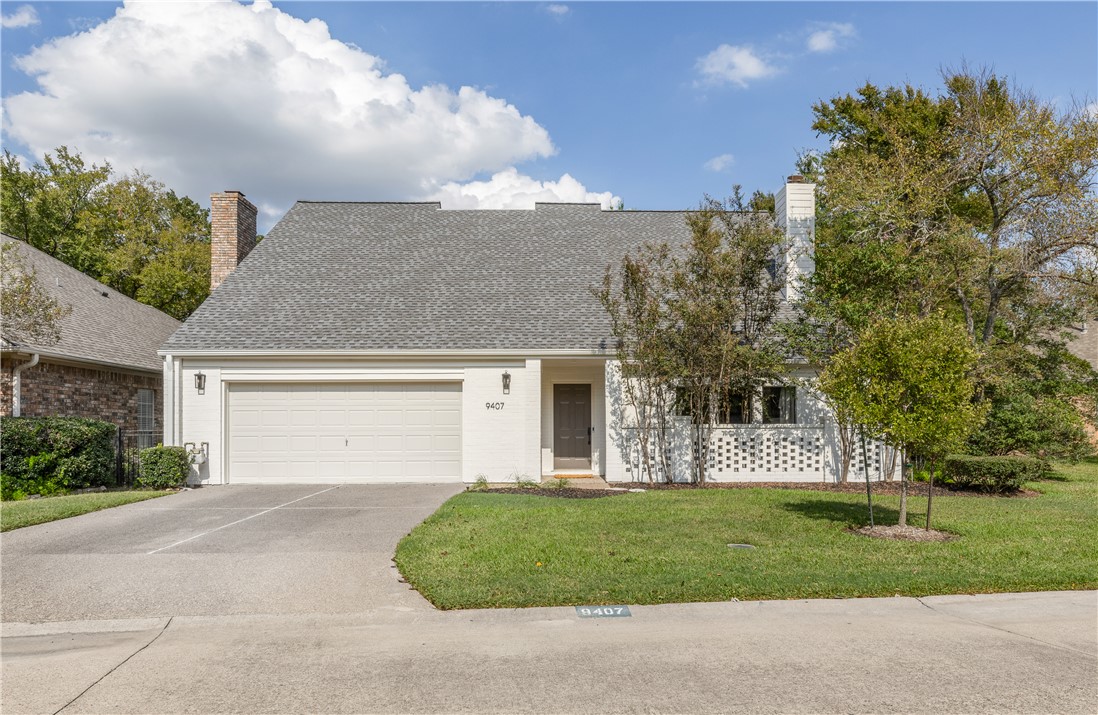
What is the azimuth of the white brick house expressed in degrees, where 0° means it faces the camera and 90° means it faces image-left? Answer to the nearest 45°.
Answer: approximately 0°

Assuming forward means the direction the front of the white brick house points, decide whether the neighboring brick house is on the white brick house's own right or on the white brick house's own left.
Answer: on the white brick house's own right

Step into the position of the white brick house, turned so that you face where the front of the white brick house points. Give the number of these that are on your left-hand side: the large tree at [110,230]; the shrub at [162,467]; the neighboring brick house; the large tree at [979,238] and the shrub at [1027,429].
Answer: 2

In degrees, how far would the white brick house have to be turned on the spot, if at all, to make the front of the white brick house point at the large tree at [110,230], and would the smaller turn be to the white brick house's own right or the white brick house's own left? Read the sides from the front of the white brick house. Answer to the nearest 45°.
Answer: approximately 135° to the white brick house's own right

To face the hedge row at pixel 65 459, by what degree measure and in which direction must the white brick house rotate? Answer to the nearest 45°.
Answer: approximately 90° to its right

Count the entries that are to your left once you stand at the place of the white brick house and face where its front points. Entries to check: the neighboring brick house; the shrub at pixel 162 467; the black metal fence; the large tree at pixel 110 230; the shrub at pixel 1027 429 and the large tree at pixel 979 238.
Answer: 2

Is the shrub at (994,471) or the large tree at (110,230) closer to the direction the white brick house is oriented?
the shrub

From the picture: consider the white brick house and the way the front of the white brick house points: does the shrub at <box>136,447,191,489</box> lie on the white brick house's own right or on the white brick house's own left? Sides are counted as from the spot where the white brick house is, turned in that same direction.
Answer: on the white brick house's own right

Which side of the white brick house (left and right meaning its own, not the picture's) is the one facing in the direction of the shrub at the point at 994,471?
left

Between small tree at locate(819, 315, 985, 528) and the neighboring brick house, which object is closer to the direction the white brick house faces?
the small tree

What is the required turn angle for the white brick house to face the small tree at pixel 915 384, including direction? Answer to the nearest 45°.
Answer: approximately 45° to its left

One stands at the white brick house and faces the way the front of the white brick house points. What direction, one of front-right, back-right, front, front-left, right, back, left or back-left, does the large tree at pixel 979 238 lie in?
left

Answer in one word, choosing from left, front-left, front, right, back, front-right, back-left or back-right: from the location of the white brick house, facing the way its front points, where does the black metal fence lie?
right

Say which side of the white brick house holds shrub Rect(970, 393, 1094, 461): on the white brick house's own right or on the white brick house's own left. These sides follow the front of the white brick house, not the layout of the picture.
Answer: on the white brick house's own left
